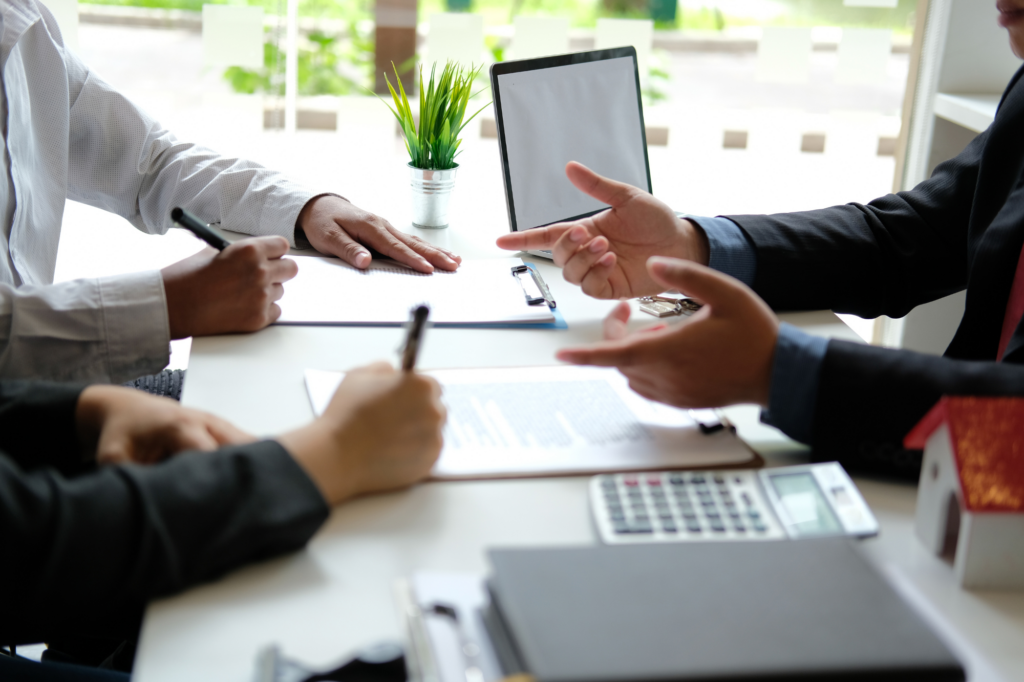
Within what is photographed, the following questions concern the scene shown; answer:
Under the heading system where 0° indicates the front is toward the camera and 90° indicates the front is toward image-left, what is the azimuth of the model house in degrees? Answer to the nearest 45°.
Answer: approximately 45°

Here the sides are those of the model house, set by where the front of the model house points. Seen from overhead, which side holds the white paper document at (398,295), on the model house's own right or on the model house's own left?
on the model house's own right

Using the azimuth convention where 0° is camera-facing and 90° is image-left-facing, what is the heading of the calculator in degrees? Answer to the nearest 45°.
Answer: approximately 90°

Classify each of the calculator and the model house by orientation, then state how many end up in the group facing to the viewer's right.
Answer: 0

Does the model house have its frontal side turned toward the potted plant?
no

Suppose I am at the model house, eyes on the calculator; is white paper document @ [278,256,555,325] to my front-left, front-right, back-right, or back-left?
front-right

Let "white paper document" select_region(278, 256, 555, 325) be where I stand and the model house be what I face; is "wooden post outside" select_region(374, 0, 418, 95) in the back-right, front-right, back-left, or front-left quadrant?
back-left

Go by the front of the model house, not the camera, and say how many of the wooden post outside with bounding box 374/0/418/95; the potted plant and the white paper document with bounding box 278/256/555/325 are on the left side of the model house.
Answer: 0

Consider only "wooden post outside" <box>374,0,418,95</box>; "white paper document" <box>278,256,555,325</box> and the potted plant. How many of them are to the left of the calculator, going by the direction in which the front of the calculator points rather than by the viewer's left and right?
0
